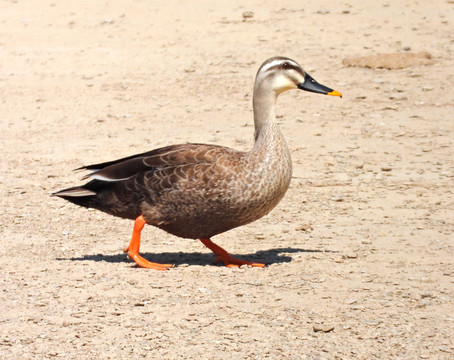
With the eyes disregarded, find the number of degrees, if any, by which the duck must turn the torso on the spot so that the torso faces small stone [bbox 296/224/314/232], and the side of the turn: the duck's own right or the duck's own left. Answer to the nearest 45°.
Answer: approximately 45° to the duck's own left

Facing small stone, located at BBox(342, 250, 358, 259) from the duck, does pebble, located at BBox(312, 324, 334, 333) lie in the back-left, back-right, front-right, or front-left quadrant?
front-right

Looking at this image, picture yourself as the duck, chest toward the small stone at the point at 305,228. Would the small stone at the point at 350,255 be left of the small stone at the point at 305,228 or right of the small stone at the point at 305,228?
right

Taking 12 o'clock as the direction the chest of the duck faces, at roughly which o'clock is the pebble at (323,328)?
The pebble is roughly at 2 o'clock from the duck.

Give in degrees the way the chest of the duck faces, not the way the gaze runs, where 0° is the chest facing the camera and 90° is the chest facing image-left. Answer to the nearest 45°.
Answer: approximately 270°

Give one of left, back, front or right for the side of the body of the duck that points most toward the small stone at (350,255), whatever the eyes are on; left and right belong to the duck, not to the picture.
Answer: front

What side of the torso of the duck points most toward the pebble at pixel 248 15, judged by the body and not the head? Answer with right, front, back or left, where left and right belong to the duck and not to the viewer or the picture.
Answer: left

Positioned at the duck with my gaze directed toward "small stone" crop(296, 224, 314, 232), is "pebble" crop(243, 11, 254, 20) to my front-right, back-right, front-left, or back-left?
front-left

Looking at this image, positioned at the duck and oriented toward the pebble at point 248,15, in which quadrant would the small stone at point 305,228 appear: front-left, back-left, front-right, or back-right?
front-right
